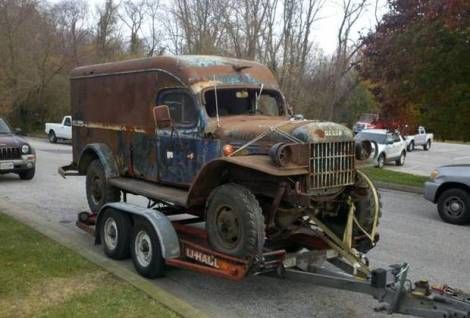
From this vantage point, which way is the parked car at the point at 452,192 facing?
to the viewer's left

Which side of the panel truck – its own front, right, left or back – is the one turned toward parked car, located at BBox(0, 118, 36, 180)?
back

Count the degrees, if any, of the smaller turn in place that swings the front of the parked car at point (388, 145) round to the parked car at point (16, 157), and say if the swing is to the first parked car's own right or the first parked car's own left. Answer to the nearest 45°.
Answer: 0° — it already faces it

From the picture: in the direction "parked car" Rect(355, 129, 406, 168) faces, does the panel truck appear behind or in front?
in front

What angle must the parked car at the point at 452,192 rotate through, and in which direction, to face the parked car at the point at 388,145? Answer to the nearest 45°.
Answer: approximately 90° to its right

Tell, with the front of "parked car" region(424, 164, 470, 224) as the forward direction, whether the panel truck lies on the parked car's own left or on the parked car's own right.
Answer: on the parked car's own left

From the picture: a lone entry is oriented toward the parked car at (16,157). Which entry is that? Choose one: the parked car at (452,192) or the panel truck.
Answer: the parked car at (452,192)

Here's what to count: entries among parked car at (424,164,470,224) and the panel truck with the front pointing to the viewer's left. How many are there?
1

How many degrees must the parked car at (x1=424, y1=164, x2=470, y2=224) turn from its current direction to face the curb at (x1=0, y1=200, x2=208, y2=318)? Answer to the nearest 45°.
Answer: approximately 45° to its left
